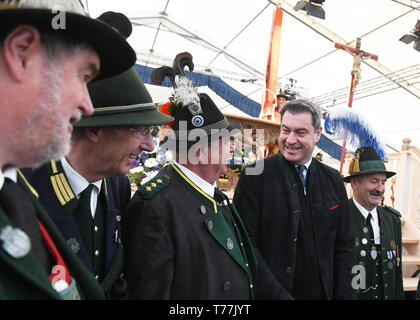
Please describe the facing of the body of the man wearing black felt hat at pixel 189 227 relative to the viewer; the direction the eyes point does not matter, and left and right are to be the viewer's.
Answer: facing to the right of the viewer

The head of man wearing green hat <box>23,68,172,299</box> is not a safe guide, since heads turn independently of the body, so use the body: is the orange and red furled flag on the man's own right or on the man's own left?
on the man's own left

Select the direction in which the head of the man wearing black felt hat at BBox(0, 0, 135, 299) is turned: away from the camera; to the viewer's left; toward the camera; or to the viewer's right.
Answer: to the viewer's right

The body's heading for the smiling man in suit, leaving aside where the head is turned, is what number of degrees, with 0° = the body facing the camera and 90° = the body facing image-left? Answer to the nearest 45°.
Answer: approximately 0°

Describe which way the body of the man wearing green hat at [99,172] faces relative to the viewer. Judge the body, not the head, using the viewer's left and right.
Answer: facing the viewer and to the right of the viewer

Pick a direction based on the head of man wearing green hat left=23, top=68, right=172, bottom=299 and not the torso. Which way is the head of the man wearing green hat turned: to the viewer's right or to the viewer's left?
to the viewer's right

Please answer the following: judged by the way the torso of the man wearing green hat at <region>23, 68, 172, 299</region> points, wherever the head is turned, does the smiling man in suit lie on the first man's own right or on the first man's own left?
on the first man's own left

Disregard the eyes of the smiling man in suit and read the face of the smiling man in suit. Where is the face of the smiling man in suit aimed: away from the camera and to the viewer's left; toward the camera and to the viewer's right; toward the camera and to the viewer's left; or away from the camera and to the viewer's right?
toward the camera and to the viewer's left

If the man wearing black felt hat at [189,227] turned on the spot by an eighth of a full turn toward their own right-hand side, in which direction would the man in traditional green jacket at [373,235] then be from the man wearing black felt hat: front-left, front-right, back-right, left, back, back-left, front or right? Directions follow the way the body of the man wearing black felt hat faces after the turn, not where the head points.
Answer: left

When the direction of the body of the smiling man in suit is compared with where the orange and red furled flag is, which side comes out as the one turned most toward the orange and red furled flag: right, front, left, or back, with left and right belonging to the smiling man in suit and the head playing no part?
back
